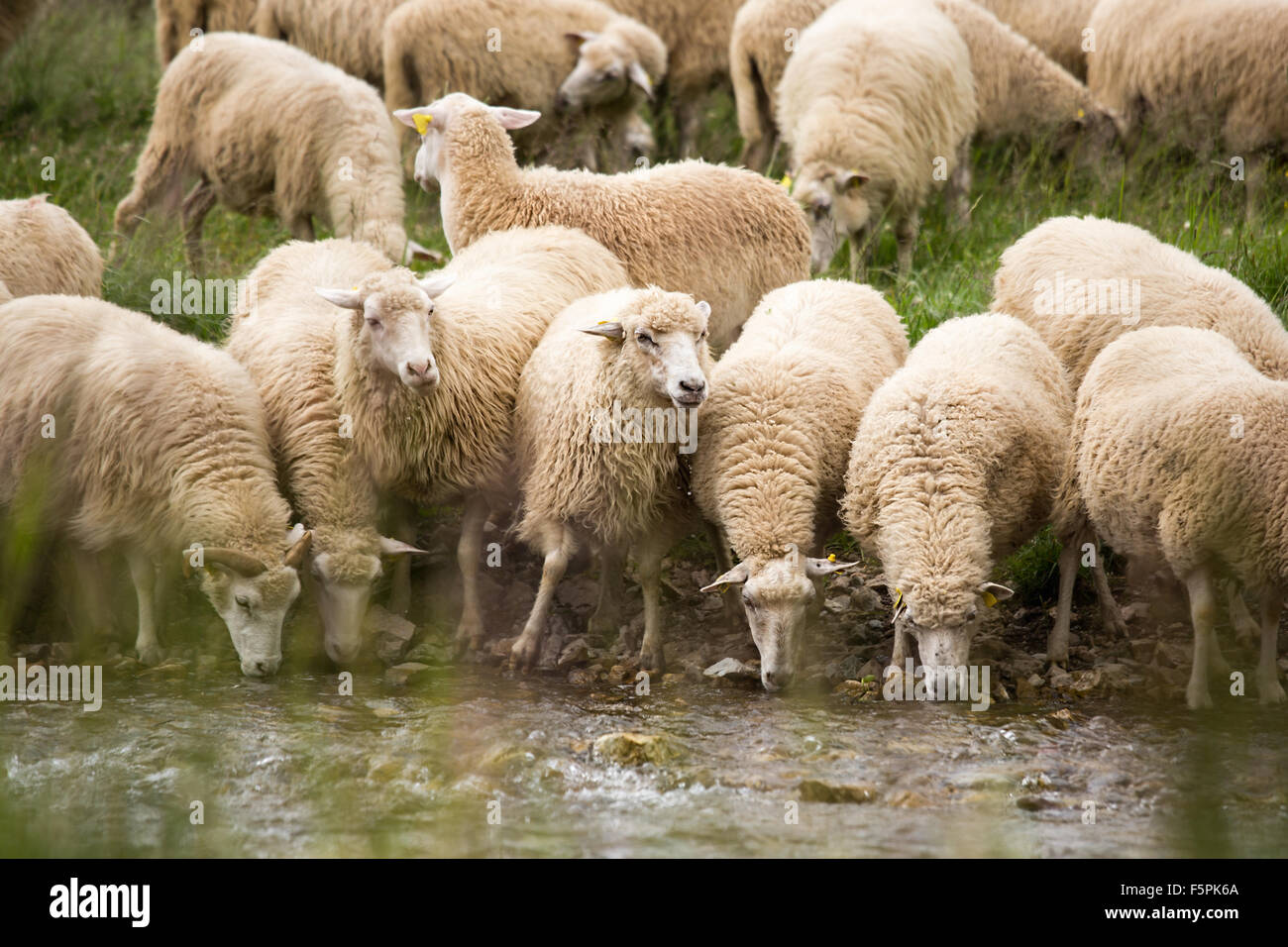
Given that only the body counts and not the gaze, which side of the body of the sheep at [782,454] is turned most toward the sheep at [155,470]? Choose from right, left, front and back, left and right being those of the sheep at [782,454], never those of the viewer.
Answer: right

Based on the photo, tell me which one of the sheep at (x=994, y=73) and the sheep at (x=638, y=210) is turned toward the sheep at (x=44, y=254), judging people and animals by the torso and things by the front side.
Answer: the sheep at (x=638, y=210)

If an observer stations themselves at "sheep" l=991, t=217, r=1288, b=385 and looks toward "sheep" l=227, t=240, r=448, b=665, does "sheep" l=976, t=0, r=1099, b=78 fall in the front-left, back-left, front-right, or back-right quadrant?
back-right

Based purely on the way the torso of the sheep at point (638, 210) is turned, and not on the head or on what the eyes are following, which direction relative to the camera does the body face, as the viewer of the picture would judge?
to the viewer's left

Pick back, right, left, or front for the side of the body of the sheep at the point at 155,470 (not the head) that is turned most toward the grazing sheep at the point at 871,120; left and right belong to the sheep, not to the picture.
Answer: left

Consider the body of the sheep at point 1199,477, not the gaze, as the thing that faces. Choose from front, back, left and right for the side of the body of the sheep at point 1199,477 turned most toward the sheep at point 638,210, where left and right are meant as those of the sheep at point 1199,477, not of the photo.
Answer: back

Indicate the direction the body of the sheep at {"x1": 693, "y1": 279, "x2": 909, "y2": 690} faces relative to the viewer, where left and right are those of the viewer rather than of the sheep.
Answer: facing the viewer

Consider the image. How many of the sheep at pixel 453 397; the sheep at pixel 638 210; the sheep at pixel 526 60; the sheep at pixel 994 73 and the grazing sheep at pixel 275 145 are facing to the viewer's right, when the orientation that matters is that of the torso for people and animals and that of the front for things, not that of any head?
3

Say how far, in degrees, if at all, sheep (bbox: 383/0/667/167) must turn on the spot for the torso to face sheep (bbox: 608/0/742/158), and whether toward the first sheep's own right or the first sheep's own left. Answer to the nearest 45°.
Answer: approximately 45° to the first sheep's own left

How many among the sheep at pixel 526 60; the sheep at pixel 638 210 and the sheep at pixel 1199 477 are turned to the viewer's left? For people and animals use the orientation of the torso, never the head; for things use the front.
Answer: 1

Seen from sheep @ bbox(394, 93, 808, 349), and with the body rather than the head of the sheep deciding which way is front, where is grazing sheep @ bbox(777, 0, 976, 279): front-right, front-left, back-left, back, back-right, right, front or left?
back-right

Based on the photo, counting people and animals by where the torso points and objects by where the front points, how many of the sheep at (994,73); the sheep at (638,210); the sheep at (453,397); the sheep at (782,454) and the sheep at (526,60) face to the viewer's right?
2

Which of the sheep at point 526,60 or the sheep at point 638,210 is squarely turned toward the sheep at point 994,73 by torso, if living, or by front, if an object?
the sheep at point 526,60

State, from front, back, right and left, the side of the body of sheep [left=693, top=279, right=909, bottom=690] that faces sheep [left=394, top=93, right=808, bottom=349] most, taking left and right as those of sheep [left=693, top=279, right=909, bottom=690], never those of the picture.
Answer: back

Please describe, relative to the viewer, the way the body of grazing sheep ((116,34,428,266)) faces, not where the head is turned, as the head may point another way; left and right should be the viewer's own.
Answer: facing to the right of the viewer

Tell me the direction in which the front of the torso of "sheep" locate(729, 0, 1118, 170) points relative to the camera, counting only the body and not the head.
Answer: to the viewer's right

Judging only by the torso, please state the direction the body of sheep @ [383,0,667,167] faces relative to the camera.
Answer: to the viewer's right
